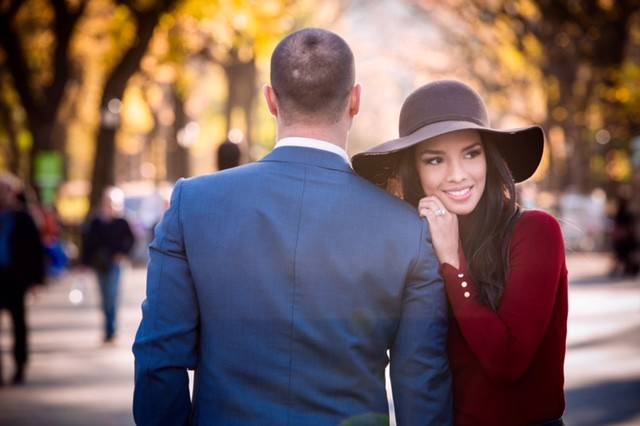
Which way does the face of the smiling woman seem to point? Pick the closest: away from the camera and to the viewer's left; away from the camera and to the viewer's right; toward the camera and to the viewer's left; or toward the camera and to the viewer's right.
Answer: toward the camera and to the viewer's left

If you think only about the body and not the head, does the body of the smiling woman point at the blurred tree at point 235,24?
no

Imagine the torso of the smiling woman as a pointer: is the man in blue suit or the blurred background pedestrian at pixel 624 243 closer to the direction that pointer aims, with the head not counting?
the man in blue suit

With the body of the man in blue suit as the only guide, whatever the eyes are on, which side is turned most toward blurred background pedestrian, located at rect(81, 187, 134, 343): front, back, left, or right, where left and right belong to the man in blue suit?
front

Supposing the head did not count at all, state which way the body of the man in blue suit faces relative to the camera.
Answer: away from the camera

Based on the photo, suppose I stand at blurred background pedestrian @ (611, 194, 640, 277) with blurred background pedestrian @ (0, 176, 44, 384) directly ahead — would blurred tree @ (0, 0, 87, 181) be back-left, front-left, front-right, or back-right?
front-right

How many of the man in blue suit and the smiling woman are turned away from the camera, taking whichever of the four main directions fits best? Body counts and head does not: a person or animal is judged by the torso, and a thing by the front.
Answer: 1

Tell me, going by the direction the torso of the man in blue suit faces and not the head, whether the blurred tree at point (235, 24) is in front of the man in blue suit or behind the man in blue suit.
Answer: in front

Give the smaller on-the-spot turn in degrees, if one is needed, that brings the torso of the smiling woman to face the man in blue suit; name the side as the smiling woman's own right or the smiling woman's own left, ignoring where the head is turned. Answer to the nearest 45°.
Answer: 0° — they already face them

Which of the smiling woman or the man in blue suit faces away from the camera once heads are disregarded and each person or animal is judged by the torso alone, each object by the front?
the man in blue suit

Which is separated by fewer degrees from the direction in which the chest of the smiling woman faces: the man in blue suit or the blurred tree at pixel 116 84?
the man in blue suit

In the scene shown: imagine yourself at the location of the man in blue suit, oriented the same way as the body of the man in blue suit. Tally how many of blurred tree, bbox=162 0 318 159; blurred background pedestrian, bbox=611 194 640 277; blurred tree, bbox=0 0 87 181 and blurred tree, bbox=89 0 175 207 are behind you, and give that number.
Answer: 0

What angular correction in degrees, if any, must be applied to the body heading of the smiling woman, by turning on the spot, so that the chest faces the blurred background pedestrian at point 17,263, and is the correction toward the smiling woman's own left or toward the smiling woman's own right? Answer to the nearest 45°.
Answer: approximately 90° to the smiling woman's own right

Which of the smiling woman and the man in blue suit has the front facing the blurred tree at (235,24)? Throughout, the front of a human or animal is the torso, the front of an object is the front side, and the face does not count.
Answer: the man in blue suit

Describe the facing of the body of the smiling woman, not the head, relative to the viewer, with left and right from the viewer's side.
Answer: facing the viewer and to the left of the viewer

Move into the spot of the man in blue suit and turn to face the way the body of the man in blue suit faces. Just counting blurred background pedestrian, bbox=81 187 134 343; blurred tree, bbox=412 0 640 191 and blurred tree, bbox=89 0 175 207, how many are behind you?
0

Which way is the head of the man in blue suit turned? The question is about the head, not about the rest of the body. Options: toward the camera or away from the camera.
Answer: away from the camera

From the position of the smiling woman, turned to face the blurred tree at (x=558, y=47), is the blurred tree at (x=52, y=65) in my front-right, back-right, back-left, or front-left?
front-left

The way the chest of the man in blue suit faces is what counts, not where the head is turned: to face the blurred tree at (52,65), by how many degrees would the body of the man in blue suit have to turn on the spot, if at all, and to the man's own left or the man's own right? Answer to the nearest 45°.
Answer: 0° — they already face it

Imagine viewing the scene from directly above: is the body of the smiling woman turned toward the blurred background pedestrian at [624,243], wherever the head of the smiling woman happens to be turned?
no
